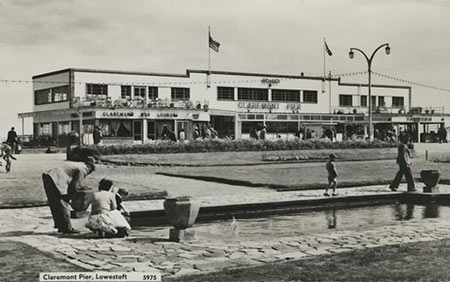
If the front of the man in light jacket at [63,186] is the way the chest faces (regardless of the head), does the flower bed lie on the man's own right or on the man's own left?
on the man's own left

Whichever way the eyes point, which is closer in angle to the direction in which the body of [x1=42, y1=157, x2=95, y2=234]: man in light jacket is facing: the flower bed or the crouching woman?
the crouching woman

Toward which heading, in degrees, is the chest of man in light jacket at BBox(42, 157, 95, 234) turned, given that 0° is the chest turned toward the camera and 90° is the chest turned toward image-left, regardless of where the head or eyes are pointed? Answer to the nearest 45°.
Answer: approximately 270°

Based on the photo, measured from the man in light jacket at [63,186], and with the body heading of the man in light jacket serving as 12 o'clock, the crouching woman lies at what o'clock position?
The crouching woman is roughly at 1 o'clock from the man in light jacket.

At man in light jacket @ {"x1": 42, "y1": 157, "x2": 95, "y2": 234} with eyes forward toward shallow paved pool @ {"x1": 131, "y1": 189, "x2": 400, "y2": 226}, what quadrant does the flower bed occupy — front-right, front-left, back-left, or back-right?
front-left

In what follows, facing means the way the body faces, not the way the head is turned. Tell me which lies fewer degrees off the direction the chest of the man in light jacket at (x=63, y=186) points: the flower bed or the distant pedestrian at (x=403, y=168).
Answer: the distant pedestrian

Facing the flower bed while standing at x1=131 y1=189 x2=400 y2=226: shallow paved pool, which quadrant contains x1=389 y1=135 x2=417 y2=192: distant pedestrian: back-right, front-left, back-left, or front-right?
front-right

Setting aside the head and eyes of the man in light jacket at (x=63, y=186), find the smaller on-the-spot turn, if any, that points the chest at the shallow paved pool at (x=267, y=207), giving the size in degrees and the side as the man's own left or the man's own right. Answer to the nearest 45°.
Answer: approximately 45° to the man's own left
